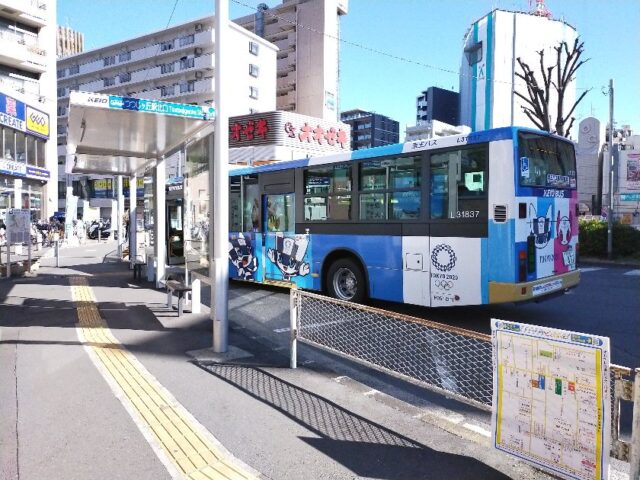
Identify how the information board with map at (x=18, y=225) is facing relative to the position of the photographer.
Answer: facing the viewer

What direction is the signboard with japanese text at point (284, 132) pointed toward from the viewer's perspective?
toward the camera

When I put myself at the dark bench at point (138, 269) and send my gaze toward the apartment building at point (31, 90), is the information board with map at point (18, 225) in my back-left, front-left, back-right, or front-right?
front-left

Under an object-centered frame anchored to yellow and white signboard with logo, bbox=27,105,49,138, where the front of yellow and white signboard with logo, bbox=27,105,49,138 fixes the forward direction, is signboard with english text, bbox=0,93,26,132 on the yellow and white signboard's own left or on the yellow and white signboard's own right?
on the yellow and white signboard's own right

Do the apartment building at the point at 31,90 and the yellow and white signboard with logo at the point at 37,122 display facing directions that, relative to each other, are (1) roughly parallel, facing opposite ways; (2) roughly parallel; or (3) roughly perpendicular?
roughly parallel

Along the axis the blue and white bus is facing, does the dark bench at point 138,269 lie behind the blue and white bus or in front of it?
in front

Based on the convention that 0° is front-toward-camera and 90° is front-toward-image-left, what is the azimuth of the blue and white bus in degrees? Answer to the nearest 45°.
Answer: approximately 135°

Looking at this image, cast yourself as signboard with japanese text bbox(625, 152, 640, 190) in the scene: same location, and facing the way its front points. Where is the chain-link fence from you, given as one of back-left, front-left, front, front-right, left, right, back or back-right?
front

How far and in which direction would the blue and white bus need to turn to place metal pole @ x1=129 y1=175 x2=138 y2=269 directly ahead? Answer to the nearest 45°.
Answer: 0° — it already faces it

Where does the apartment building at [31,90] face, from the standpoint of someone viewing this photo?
facing the viewer and to the right of the viewer

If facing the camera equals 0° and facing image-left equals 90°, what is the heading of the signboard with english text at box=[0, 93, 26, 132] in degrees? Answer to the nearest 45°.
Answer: approximately 315°

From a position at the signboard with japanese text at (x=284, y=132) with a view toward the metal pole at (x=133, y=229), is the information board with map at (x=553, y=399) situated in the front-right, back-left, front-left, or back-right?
front-left

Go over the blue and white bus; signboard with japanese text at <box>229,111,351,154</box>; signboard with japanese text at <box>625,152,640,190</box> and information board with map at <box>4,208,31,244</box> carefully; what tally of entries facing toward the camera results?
3

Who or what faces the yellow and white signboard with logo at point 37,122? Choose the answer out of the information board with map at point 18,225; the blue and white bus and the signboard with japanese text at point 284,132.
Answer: the blue and white bus

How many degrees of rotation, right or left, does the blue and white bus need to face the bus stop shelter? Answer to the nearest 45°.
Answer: approximately 45° to its left
